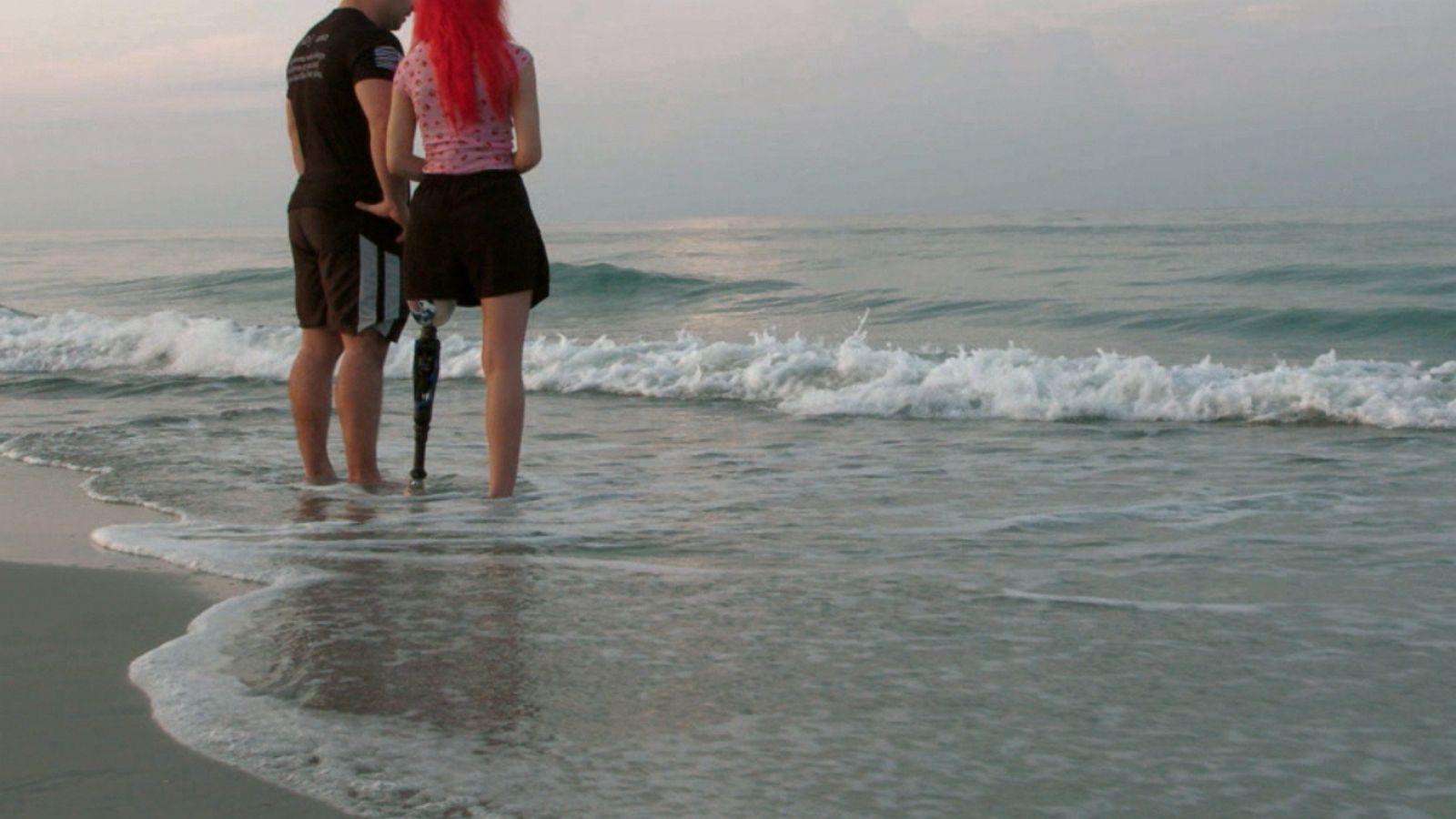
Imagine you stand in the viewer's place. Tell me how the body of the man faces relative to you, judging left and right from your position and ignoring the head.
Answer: facing away from the viewer and to the right of the viewer

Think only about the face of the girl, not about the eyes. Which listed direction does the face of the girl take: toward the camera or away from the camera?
away from the camera

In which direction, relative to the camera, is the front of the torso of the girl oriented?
away from the camera

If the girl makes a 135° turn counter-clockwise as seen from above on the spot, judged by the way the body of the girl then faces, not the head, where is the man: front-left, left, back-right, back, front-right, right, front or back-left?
right

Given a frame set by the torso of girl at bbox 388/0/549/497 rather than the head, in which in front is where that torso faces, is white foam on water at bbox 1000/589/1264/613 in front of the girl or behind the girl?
behind
